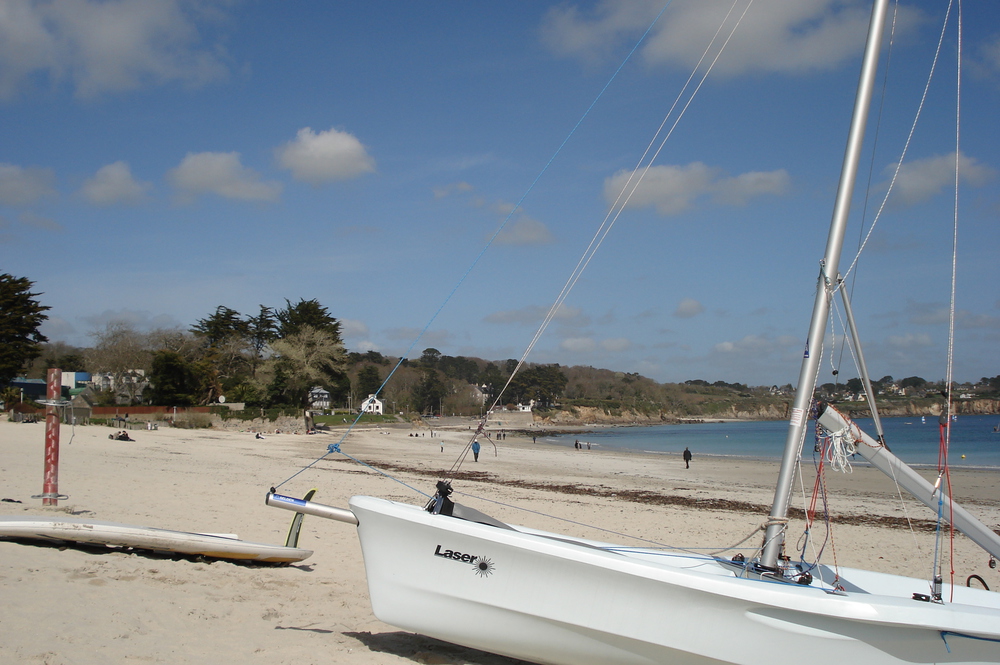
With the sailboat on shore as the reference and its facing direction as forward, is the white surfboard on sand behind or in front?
in front

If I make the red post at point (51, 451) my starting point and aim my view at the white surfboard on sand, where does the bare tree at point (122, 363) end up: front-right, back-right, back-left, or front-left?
back-left

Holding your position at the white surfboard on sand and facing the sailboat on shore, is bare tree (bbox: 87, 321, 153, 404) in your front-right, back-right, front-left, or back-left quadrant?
back-left

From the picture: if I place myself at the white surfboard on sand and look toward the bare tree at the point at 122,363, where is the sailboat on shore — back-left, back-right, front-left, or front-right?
back-right

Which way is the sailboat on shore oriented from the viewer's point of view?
to the viewer's left

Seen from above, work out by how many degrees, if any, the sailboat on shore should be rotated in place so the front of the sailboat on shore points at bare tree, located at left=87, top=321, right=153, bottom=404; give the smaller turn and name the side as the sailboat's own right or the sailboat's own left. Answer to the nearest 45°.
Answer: approximately 45° to the sailboat's own right

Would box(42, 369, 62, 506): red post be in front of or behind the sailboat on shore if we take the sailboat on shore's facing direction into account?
in front
